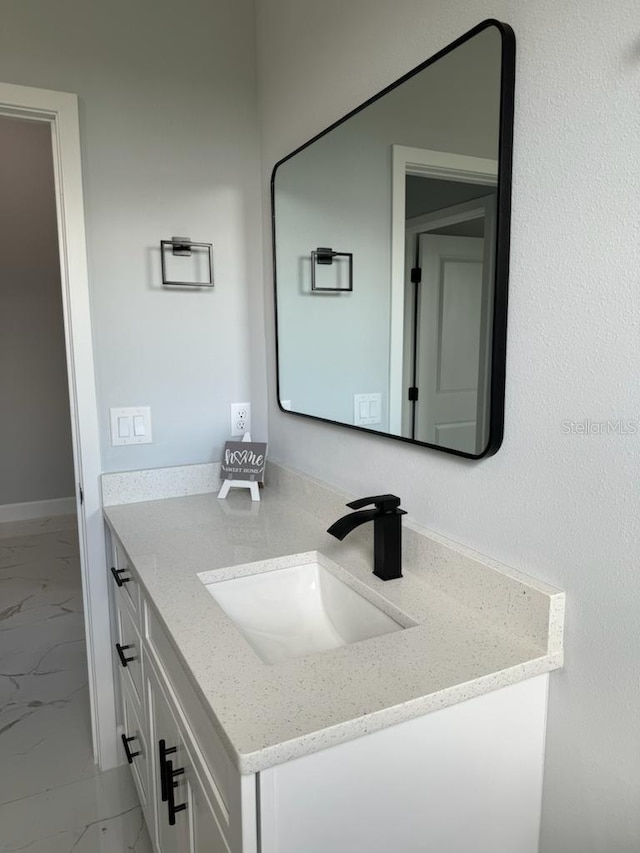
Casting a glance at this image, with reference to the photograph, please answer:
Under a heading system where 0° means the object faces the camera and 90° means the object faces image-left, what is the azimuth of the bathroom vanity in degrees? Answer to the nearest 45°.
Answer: approximately 45°

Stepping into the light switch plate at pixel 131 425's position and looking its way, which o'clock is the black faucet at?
The black faucet is roughly at 11 o'clock from the light switch plate.

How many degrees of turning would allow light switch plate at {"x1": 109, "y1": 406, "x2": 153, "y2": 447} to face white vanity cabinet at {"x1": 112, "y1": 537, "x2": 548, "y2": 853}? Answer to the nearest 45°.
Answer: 0° — it already faces it

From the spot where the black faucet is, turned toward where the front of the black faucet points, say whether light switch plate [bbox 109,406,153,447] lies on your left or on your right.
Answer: on your right

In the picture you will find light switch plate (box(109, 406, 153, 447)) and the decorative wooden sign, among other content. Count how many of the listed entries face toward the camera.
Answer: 2

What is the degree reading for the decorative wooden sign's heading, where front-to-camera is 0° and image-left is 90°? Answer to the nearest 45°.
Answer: approximately 0°

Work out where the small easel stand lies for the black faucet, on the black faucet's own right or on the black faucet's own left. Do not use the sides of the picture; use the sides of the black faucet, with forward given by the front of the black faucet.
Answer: on the black faucet's own right

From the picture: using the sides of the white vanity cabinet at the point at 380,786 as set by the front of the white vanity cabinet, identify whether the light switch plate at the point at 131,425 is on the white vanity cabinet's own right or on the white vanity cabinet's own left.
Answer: on the white vanity cabinet's own right

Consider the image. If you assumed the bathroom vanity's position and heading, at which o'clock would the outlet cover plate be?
The outlet cover plate is roughly at 4 o'clock from the bathroom vanity.
